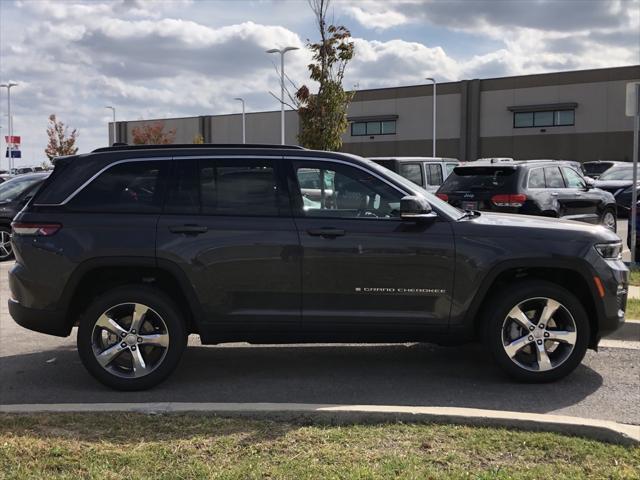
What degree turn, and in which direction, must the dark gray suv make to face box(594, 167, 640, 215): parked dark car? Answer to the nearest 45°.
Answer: approximately 45° to its left

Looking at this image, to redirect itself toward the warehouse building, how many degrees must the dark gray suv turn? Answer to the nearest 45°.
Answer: approximately 90° to its left

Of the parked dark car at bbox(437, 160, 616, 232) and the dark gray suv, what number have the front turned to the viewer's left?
0

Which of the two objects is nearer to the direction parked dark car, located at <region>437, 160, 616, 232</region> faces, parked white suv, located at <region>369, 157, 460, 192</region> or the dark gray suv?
the parked white suv

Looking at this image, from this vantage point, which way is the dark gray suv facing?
to the viewer's right

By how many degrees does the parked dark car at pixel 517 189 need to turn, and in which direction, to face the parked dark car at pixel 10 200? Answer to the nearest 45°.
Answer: approximately 135° to its left

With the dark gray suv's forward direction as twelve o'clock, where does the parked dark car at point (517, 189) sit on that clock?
The parked dark car is roughly at 10 o'clock from the dark gray suv.

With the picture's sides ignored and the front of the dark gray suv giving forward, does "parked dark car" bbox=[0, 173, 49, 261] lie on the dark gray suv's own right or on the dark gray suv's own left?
on the dark gray suv's own left

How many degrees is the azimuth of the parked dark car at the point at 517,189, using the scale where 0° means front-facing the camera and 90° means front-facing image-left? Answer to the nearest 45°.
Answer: approximately 225°

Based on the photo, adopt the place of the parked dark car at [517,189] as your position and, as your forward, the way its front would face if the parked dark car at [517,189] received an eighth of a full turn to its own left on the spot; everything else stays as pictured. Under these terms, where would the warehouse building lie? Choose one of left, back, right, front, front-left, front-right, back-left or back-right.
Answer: front

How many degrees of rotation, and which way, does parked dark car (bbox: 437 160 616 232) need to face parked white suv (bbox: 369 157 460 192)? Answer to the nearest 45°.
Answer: approximately 90° to its left
